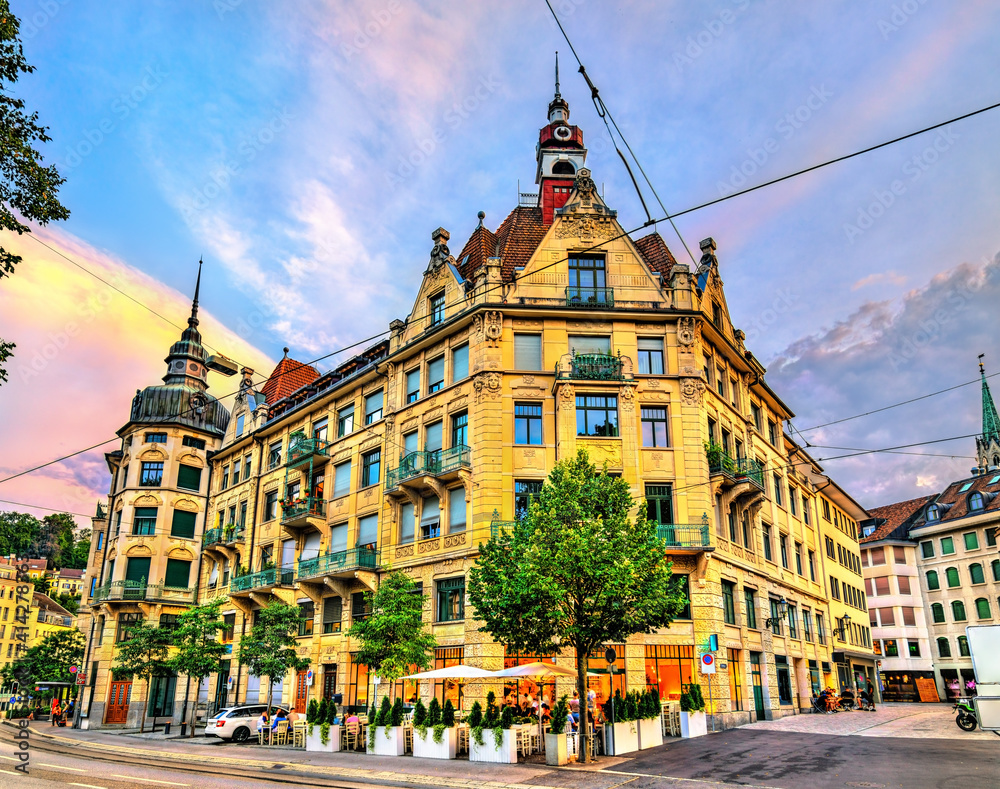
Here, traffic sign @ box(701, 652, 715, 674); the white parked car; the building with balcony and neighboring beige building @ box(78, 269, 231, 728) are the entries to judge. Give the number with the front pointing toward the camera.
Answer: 3

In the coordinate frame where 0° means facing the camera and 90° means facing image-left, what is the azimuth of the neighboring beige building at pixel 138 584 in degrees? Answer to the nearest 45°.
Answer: approximately 0°

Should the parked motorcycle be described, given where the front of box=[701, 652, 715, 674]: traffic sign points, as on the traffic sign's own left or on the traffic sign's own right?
on the traffic sign's own left

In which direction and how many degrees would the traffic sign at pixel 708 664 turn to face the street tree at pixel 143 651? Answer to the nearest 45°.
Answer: approximately 90° to its right

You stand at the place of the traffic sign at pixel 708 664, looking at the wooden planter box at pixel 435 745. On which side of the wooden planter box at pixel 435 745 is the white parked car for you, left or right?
right

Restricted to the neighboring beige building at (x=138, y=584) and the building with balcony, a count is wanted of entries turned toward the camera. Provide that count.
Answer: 2

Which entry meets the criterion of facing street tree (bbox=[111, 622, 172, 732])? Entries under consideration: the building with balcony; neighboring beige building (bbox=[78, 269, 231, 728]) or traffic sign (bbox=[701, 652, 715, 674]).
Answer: the neighboring beige building

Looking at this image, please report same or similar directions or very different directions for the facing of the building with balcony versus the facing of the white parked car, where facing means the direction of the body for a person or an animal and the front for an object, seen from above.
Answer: very different directions
